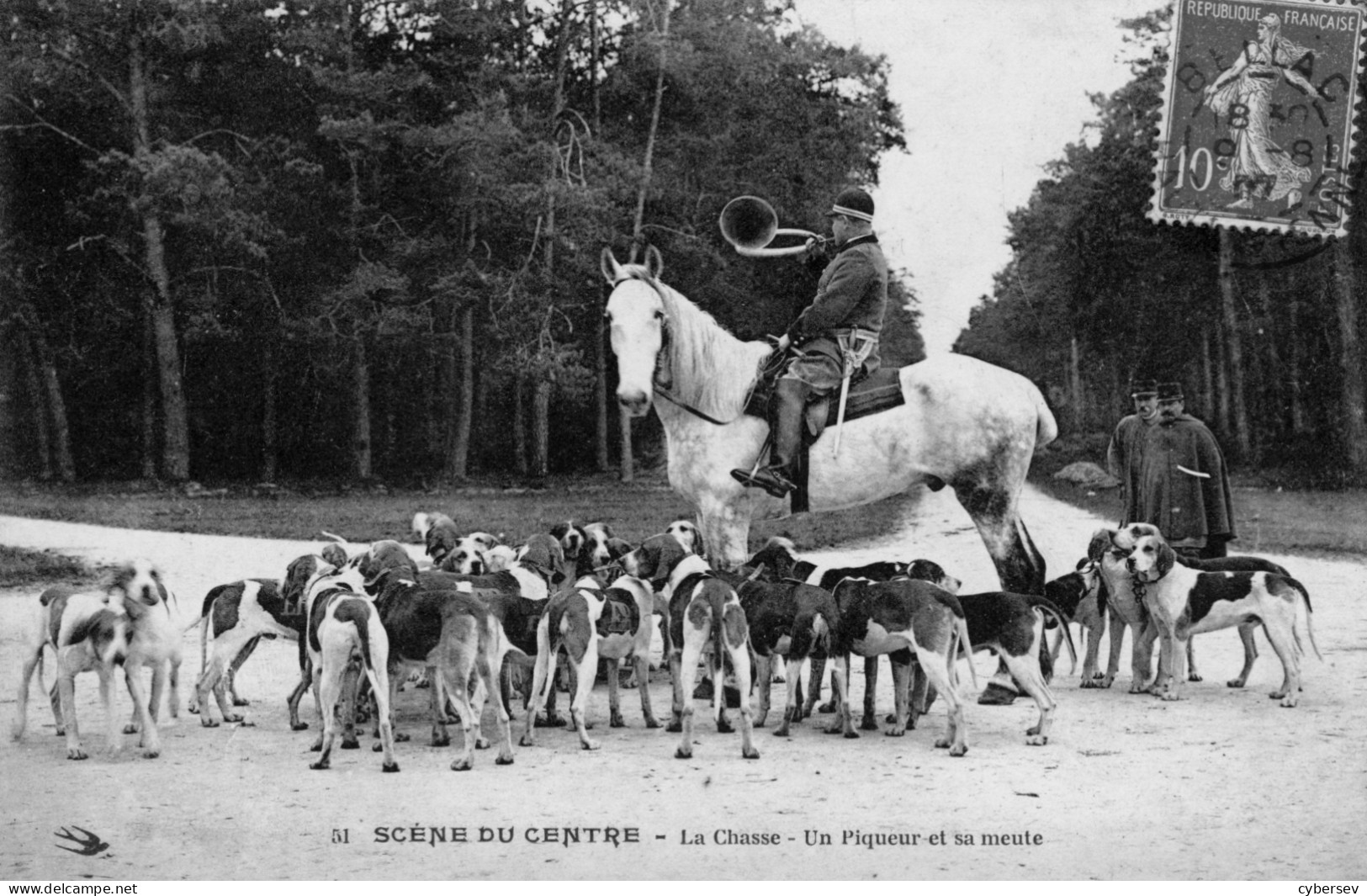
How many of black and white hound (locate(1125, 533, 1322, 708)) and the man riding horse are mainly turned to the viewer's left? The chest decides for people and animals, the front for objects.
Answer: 2

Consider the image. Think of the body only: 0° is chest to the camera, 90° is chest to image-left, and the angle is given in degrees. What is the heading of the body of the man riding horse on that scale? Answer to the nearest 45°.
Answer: approximately 90°

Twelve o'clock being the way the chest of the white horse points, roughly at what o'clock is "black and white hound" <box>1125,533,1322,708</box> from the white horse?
The black and white hound is roughly at 6 o'clock from the white horse.

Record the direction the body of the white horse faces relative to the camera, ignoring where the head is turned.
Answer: to the viewer's left

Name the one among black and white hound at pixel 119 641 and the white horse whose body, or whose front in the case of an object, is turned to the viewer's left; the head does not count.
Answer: the white horse

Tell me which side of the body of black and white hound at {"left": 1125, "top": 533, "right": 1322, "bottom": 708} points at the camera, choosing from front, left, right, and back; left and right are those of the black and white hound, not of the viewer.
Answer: left

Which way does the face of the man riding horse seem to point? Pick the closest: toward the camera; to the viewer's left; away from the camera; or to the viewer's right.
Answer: to the viewer's left

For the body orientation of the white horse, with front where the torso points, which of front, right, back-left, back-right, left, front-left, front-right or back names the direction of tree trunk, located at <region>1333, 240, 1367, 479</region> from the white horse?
back-right

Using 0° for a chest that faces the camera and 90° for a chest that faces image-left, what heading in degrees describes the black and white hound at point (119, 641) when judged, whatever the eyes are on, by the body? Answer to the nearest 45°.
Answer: approximately 315°

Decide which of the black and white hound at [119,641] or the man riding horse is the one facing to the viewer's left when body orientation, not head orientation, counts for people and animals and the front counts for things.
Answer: the man riding horse

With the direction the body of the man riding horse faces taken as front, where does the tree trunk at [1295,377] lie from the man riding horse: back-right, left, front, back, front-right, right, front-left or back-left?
back-right

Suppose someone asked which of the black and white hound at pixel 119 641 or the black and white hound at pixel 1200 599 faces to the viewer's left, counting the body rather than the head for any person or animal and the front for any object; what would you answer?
the black and white hound at pixel 1200 599
